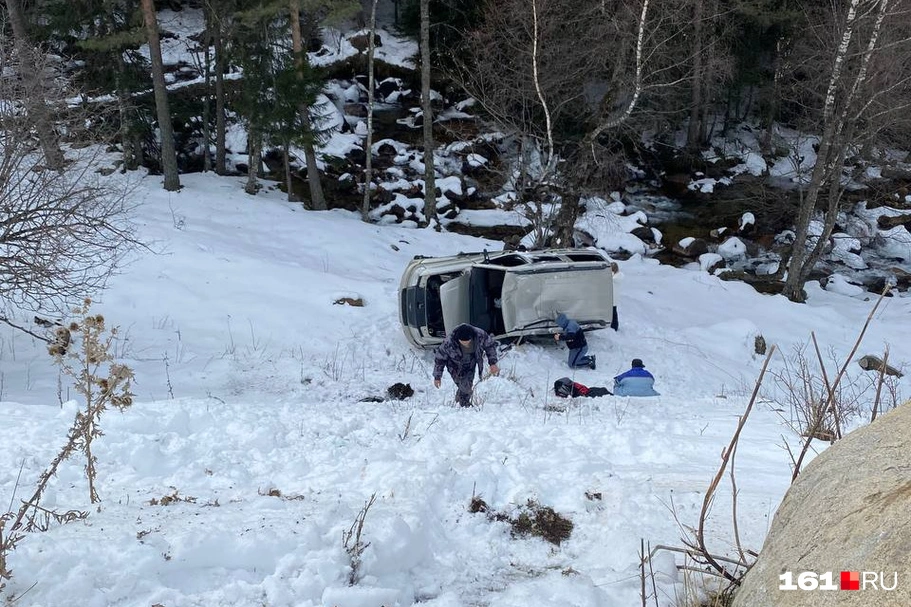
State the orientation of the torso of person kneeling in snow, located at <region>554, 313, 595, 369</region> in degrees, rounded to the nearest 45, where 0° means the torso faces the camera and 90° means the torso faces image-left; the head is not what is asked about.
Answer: approximately 90°

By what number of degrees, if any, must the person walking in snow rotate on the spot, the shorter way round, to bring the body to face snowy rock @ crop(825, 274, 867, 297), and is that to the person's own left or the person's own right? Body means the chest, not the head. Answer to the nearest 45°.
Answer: approximately 135° to the person's own left

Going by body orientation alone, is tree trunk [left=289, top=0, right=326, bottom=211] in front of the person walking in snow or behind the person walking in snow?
behind

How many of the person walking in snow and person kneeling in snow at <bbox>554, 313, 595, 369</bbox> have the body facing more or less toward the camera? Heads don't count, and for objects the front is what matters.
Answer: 1

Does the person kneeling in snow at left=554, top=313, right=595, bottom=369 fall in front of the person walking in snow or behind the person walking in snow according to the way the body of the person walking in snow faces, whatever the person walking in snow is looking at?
behind

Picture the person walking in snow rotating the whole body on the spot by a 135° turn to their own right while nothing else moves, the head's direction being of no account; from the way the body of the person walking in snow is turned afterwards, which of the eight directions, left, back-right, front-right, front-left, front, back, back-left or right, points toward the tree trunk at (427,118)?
front-right
